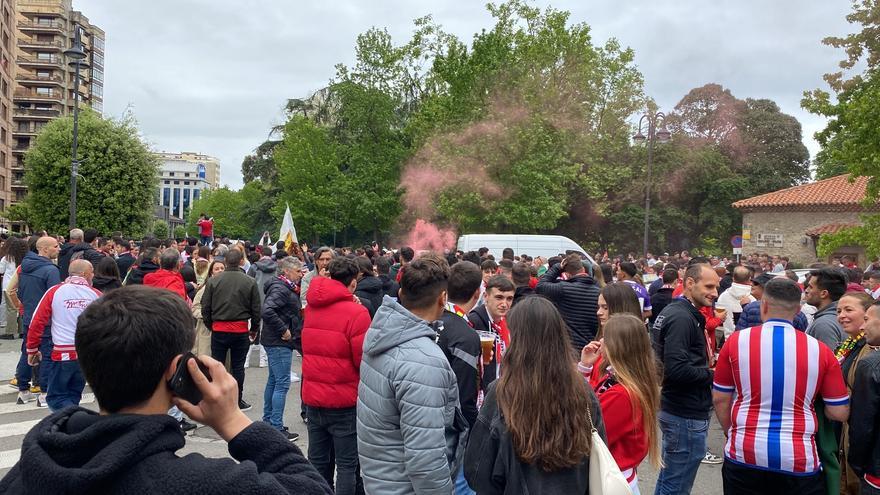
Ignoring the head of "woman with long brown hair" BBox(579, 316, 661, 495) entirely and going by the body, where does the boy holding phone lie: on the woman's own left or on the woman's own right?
on the woman's own left

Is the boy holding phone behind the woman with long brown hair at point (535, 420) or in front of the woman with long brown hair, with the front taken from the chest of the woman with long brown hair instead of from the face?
behind

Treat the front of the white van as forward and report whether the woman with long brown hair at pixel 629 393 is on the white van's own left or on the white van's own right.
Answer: on the white van's own right

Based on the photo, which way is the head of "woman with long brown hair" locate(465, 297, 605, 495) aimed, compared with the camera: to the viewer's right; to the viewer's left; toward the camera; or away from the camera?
away from the camera

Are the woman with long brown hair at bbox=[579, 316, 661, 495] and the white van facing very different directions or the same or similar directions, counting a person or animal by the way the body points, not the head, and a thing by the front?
very different directions

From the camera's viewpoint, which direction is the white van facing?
to the viewer's right

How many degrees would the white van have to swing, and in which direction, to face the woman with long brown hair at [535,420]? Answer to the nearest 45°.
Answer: approximately 90° to its right

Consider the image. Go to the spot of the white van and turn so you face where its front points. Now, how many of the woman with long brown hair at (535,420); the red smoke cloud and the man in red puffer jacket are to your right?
2

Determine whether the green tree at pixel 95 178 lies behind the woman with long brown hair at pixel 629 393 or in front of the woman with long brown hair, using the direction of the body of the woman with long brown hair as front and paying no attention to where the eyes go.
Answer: in front

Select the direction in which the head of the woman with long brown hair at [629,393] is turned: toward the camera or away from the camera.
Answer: away from the camera

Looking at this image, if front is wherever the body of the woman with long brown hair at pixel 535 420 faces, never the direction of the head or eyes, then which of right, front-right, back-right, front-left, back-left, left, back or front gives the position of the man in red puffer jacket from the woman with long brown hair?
front-left

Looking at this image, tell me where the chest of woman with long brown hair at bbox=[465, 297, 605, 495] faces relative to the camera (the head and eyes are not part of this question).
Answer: away from the camera
